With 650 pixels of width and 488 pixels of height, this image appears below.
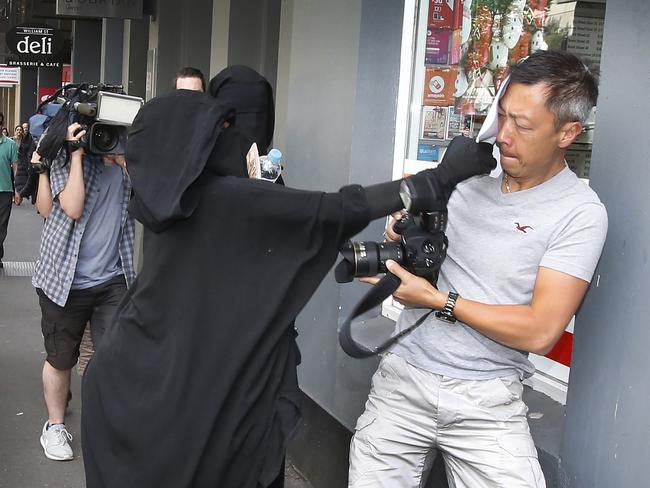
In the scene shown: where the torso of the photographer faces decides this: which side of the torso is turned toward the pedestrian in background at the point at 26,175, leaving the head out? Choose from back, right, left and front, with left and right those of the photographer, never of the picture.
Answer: right

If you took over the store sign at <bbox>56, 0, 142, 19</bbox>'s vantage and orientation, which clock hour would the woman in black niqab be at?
The woman in black niqab is roughly at 12 o'clock from the store sign.

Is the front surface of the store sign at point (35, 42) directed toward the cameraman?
yes

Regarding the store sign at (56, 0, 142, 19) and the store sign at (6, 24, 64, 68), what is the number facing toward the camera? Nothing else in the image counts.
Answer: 2

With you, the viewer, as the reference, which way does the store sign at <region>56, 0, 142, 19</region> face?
facing the viewer

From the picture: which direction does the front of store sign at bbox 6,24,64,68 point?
toward the camera

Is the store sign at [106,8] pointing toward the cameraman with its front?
yes

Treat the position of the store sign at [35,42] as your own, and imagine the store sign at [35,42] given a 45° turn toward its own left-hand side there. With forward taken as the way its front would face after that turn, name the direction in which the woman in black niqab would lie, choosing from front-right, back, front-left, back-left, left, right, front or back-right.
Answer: front-right

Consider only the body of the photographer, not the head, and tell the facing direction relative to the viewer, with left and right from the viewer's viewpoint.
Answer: facing the viewer and to the left of the viewer
